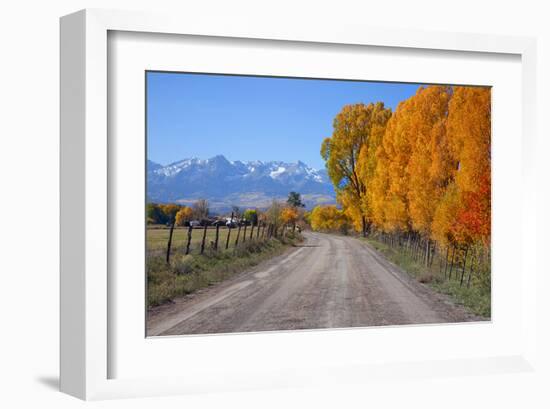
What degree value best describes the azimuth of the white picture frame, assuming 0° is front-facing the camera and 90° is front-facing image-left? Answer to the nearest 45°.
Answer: approximately 315°
